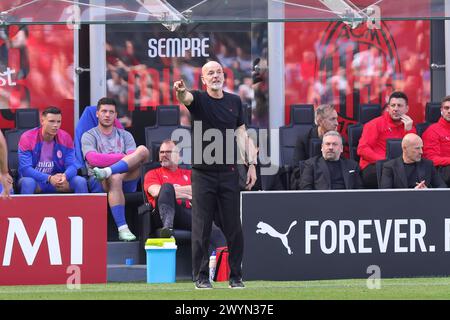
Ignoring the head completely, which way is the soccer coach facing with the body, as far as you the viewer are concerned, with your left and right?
facing the viewer

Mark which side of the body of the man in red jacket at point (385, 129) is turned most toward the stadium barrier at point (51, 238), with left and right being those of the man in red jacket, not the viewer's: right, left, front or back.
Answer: right

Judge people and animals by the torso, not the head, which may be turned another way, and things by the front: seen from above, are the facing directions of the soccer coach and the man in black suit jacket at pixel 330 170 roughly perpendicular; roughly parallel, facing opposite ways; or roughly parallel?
roughly parallel

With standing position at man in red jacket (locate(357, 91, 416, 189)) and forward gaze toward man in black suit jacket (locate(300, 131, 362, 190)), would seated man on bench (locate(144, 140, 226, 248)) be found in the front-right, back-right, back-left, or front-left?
front-right

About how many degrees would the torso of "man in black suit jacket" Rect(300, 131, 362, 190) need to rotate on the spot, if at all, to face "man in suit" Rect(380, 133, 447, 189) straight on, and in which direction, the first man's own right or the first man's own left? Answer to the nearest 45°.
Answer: approximately 90° to the first man's own left

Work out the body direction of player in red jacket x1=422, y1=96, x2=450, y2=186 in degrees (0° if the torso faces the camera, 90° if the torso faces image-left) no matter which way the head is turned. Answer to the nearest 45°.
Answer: approximately 315°

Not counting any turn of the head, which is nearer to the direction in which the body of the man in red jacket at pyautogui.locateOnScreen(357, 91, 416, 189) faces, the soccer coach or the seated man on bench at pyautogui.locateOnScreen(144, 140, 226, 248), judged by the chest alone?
the soccer coach

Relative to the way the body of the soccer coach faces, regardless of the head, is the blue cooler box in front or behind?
behind

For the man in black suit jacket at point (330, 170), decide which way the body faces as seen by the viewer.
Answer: toward the camera

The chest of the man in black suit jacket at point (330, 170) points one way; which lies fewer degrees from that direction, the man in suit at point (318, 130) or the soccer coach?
the soccer coach

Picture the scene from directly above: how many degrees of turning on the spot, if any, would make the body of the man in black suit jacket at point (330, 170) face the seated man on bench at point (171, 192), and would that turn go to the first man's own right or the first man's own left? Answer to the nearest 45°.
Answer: approximately 90° to the first man's own right

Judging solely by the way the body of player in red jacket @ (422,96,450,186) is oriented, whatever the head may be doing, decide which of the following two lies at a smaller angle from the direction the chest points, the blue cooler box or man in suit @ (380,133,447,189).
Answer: the man in suit

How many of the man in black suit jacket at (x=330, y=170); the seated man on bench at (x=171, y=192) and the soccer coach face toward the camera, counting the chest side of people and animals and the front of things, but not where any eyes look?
3

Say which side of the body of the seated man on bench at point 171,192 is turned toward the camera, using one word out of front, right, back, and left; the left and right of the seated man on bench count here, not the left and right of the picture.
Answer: front
